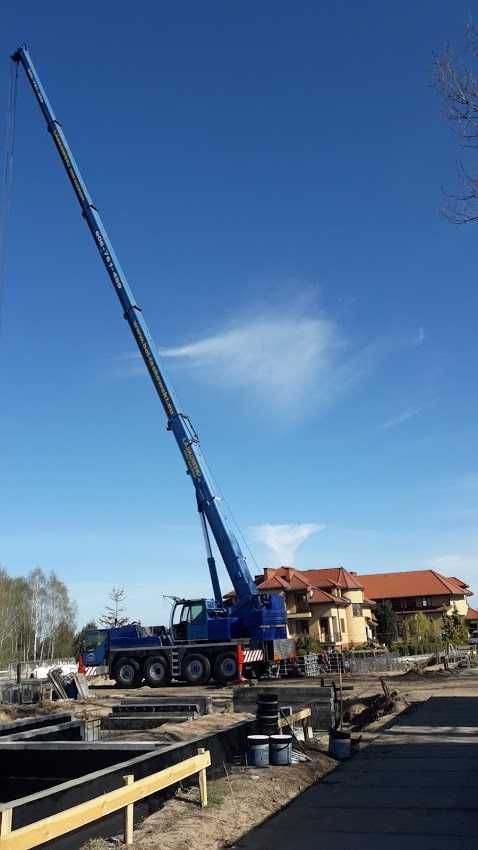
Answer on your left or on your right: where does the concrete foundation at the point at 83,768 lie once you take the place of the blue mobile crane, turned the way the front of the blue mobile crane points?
on your left

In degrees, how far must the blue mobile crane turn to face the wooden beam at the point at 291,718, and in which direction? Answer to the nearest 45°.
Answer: approximately 90° to its left

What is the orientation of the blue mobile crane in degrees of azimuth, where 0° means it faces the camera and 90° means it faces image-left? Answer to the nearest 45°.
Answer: approximately 90°

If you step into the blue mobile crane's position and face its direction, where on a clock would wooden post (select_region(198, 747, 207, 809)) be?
The wooden post is roughly at 9 o'clock from the blue mobile crane.

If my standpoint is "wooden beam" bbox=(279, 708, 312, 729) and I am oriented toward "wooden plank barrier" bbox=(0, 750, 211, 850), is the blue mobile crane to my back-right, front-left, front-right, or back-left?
back-right

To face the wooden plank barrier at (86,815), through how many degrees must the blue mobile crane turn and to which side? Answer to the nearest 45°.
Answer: approximately 90° to its left
